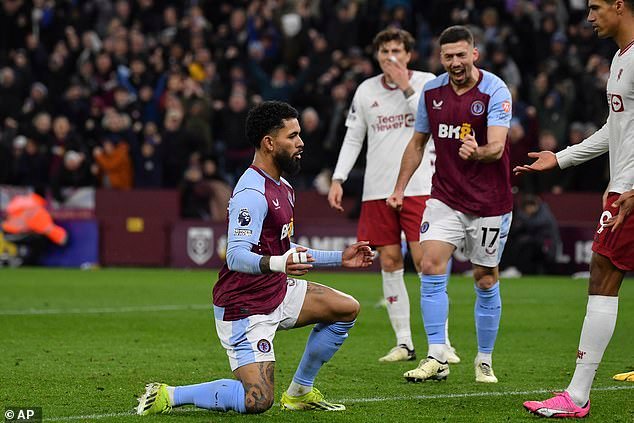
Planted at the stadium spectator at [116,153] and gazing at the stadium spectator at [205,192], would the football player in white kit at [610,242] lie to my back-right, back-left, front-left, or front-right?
front-right

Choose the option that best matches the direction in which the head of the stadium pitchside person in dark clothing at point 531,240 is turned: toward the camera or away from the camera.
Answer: toward the camera

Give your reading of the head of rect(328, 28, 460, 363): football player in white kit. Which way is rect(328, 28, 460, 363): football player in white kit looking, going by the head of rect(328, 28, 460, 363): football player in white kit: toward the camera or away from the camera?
toward the camera

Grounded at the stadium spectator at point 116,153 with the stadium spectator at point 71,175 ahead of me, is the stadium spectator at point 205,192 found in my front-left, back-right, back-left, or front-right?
back-left

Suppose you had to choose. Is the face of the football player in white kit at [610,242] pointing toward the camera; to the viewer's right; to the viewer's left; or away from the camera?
to the viewer's left

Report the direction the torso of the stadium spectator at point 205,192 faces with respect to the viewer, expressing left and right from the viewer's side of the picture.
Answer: facing the viewer

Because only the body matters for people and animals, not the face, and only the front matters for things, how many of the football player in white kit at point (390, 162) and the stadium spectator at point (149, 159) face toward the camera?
2

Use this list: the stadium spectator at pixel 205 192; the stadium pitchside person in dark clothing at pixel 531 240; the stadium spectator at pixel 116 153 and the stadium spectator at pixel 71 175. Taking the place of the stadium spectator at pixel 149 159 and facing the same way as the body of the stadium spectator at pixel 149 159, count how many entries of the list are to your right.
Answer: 2

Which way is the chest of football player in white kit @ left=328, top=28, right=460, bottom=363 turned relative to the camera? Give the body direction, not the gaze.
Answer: toward the camera

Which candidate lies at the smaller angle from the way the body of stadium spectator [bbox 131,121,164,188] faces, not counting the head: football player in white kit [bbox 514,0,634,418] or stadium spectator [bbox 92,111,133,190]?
the football player in white kit

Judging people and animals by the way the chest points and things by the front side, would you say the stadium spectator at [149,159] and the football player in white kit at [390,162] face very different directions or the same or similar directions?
same or similar directions

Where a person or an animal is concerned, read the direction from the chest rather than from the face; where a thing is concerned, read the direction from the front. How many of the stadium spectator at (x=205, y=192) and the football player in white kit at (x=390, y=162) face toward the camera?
2

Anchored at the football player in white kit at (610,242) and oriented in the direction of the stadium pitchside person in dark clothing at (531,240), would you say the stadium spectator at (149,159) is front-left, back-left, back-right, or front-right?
front-left

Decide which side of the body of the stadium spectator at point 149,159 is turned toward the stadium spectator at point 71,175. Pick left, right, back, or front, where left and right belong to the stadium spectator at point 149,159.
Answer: right

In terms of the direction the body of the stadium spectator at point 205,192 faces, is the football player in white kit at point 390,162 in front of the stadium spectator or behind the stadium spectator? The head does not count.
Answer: in front

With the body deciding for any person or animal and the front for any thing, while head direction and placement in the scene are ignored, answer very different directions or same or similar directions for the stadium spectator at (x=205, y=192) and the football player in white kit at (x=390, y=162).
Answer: same or similar directions

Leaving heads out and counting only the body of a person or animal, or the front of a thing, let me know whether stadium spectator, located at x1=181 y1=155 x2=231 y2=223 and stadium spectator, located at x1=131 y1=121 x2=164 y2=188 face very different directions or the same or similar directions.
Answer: same or similar directions
